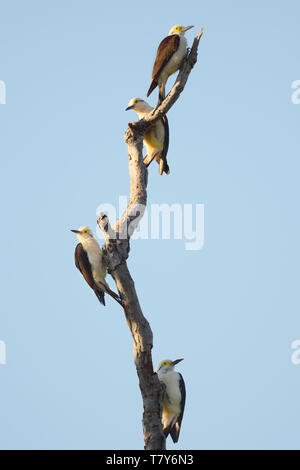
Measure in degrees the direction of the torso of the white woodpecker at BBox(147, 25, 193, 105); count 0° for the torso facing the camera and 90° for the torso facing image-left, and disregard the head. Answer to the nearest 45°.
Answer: approximately 270°

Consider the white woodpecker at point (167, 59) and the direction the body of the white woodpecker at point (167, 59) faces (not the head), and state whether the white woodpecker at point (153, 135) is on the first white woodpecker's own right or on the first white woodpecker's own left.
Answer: on the first white woodpecker's own left
